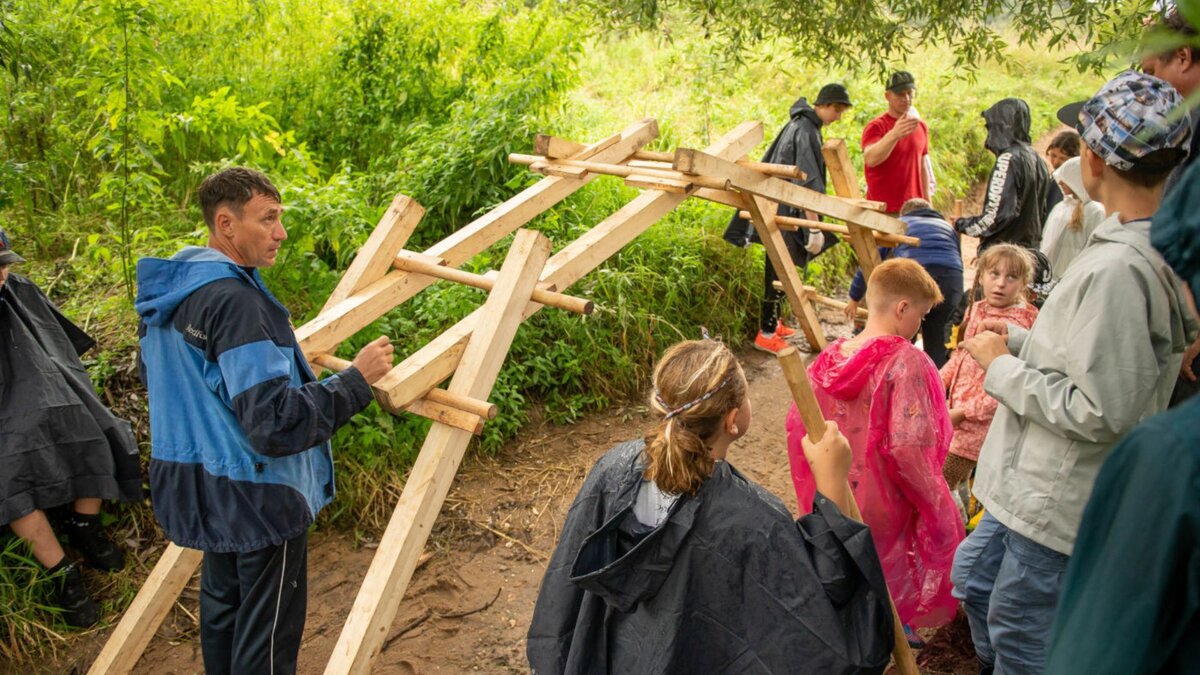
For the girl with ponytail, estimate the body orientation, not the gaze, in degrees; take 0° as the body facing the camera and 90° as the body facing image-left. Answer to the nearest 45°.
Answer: approximately 225°

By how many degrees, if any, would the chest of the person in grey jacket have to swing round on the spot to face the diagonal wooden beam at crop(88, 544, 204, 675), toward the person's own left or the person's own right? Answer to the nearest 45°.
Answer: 0° — they already face it

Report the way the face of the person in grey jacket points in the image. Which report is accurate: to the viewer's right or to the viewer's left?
to the viewer's left

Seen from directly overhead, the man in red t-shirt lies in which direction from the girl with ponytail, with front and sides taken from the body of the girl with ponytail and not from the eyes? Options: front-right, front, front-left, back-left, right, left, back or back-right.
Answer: front-left

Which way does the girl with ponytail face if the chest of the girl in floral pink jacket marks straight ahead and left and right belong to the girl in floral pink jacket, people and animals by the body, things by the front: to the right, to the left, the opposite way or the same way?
the opposite way

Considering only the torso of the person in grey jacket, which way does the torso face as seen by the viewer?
to the viewer's left

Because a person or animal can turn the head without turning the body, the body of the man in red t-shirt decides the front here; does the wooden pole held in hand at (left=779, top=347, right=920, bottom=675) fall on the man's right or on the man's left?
on the man's right

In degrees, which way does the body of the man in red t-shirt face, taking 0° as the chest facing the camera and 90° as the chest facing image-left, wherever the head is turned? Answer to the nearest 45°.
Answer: approximately 315°

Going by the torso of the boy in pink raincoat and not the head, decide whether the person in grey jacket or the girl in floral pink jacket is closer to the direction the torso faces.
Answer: the girl in floral pink jacket

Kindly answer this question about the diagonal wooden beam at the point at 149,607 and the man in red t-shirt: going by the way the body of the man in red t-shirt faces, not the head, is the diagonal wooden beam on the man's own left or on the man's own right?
on the man's own right

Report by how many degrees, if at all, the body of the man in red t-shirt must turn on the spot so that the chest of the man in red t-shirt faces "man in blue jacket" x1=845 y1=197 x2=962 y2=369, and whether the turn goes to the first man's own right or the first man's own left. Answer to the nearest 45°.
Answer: approximately 45° to the first man's own right
